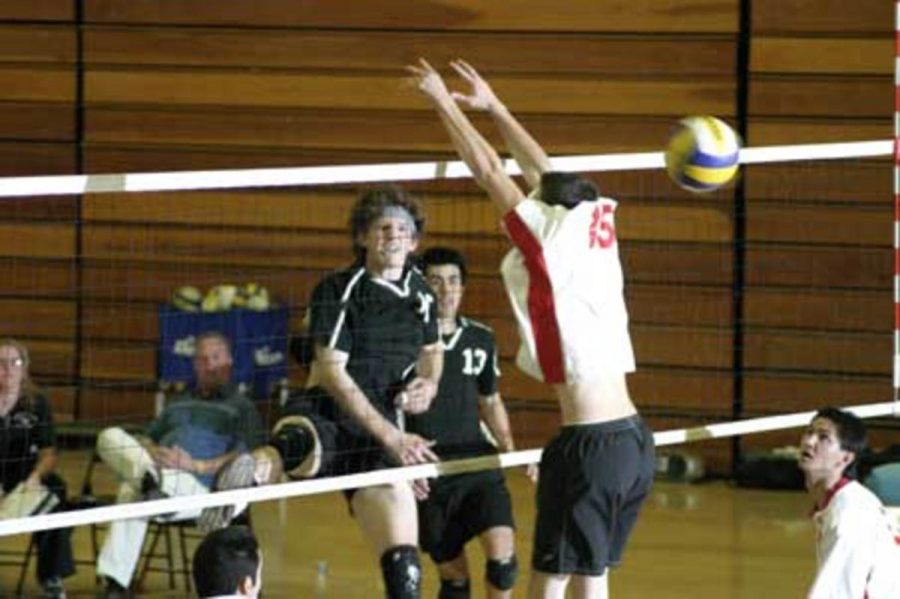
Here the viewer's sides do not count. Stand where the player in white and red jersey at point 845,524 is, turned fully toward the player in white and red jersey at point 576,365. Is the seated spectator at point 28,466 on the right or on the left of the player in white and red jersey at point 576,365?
right

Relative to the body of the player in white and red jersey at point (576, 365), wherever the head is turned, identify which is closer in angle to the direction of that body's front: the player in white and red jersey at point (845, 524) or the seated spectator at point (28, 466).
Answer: the seated spectator

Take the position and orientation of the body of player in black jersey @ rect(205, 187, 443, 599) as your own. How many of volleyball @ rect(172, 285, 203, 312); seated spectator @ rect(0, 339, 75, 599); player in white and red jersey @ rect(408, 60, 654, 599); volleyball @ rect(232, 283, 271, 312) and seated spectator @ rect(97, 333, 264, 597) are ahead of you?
1

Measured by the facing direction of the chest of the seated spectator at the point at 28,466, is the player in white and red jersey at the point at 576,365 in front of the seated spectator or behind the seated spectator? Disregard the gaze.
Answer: in front

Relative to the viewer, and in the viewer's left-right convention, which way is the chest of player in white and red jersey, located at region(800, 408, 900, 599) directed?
facing to the left of the viewer

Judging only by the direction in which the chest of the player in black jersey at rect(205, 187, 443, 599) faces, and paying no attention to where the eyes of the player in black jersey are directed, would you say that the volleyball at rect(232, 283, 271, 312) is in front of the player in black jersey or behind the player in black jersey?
behind

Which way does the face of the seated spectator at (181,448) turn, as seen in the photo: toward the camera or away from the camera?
toward the camera

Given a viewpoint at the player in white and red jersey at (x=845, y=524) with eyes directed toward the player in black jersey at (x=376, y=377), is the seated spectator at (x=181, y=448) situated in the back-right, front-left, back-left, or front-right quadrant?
front-right

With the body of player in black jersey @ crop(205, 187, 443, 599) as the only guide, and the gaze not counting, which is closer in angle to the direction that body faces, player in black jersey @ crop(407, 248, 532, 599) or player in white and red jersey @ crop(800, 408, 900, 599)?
the player in white and red jersey

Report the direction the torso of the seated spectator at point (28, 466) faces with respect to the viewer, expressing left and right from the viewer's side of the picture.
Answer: facing the viewer

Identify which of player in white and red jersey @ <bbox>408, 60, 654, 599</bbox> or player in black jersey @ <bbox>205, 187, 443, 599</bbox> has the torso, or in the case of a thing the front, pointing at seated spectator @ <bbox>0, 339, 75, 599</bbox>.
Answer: the player in white and red jersey

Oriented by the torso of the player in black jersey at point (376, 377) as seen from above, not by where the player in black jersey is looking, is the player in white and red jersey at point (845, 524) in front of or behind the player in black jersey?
in front

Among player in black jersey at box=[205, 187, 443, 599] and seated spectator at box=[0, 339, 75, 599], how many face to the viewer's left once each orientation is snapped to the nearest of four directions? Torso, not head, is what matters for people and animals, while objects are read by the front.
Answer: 0

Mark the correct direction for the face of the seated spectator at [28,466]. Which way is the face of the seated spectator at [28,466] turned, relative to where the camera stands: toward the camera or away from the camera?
toward the camera
